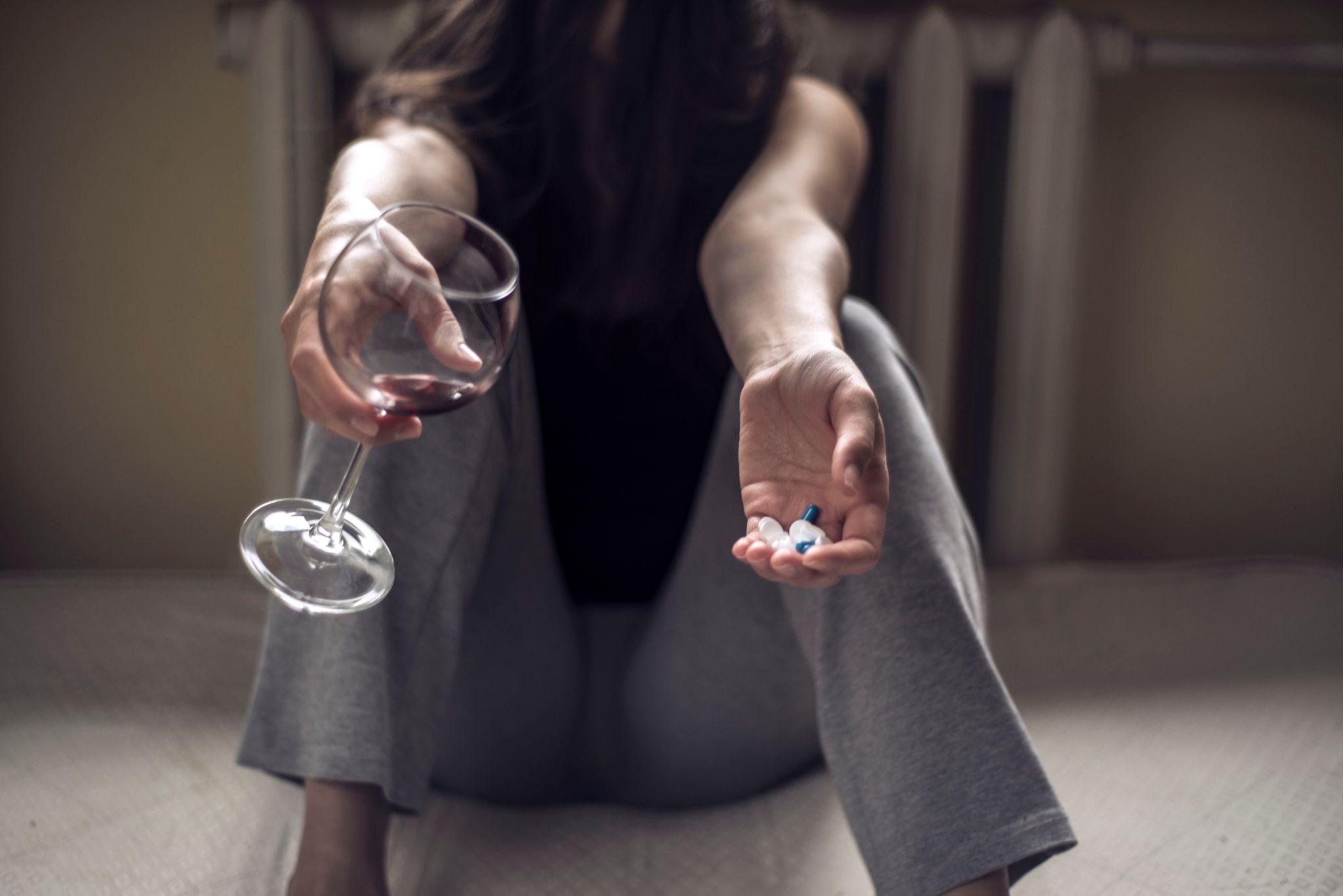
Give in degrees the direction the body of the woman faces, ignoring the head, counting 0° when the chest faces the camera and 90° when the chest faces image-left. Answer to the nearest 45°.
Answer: approximately 0°
